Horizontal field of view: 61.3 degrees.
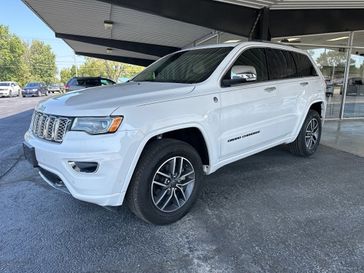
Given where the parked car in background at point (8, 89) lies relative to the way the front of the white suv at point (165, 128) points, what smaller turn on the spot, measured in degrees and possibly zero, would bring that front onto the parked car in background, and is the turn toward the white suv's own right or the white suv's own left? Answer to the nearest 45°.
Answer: approximately 90° to the white suv's own right

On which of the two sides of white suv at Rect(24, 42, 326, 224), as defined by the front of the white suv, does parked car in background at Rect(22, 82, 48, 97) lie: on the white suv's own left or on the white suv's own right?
on the white suv's own right

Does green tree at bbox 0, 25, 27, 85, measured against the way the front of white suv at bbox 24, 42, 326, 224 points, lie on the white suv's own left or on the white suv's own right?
on the white suv's own right
